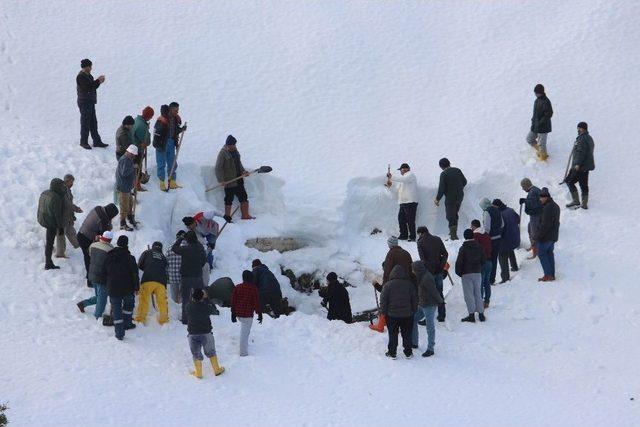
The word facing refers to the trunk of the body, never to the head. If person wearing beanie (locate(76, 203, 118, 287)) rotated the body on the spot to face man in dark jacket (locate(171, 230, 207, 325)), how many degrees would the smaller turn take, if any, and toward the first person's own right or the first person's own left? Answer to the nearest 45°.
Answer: approximately 45° to the first person's own right

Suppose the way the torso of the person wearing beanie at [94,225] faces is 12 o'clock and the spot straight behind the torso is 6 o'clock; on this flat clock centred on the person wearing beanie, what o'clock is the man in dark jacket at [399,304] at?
The man in dark jacket is roughly at 1 o'clock from the person wearing beanie.

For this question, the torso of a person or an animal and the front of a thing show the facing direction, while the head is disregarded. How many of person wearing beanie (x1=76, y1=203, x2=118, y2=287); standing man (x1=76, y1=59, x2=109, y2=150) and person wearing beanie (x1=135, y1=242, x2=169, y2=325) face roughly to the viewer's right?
2

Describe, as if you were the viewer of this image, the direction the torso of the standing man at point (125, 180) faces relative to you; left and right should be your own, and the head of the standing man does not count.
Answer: facing to the right of the viewer

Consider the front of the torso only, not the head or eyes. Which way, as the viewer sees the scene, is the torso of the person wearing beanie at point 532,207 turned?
to the viewer's left

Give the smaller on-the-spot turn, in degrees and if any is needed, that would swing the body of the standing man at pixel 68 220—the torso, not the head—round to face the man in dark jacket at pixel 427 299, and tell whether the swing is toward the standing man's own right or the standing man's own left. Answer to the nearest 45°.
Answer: approximately 45° to the standing man's own right

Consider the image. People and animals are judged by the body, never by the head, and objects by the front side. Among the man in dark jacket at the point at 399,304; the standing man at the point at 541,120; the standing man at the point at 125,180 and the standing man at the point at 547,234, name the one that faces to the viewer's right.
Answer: the standing man at the point at 125,180

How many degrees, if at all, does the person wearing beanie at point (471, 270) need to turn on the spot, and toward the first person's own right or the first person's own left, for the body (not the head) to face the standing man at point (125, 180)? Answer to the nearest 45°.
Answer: approximately 45° to the first person's own left
